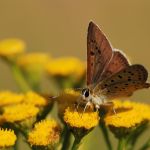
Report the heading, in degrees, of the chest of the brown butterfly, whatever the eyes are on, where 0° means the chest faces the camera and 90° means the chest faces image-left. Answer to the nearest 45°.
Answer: approximately 90°

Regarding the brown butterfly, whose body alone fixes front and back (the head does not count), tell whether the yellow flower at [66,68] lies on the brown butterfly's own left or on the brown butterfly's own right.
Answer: on the brown butterfly's own right
